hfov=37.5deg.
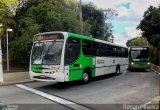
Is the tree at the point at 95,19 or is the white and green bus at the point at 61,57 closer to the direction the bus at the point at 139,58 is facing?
the white and green bus

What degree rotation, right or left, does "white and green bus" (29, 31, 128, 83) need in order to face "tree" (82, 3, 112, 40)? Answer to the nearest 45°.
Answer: approximately 135° to its right

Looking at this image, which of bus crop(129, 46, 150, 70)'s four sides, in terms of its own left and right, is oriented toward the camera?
front

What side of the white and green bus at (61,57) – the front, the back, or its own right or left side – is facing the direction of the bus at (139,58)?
back

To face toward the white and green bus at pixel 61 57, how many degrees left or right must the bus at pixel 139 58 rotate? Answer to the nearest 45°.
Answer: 0° — it already faces it

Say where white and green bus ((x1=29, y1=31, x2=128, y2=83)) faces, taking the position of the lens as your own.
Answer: facing the viewer and to the left of the viewer

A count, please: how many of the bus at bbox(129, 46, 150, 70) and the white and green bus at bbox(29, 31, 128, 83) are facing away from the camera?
0

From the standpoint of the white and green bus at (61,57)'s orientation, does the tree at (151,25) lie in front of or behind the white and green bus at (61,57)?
behind

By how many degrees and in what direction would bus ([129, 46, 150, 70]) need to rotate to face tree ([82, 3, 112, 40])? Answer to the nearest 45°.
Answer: approximately 135° to its right
